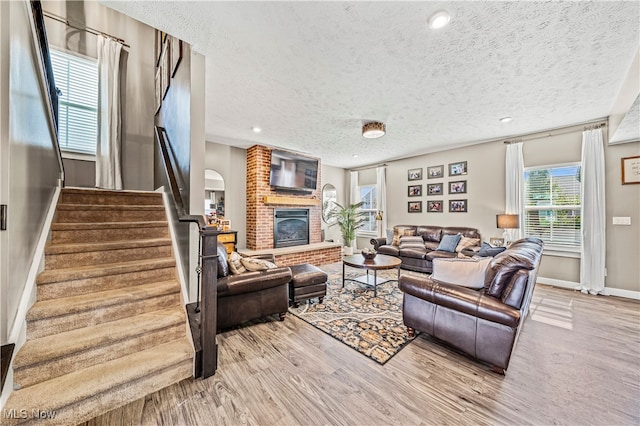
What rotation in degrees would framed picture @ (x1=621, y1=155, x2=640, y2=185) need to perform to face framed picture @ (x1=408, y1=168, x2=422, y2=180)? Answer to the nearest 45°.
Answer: approximately 90° to its right

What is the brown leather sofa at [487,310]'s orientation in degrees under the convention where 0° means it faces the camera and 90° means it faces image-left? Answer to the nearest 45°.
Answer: approximately 135°

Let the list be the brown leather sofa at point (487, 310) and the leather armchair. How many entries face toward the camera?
0

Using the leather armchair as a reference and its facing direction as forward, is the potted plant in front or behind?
in front

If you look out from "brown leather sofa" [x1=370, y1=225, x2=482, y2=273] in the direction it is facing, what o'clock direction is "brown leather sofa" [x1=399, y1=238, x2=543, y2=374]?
"brown leather sofa" [x1=399, y1=238, x2=543, y2=374] is roughly at 10 o'clock from "brown leather sofa" [x1=370, y1=225, x2=482, y2=273].

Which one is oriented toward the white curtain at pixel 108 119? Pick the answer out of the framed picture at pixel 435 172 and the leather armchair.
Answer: the framed picture

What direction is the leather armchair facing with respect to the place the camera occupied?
facing away from the viewer and to the right of the viewer

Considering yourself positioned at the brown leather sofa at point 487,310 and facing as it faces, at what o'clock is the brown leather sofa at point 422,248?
the brown leather sofa at point 422,248 is roughly at 1 o'clock from the brown leather sofa at point 487,310.

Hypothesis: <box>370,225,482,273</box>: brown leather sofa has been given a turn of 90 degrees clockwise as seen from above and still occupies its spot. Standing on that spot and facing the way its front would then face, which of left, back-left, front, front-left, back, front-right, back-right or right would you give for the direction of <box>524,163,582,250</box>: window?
back-right

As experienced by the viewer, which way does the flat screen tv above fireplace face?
facing the viewer and to the right of the viewer
